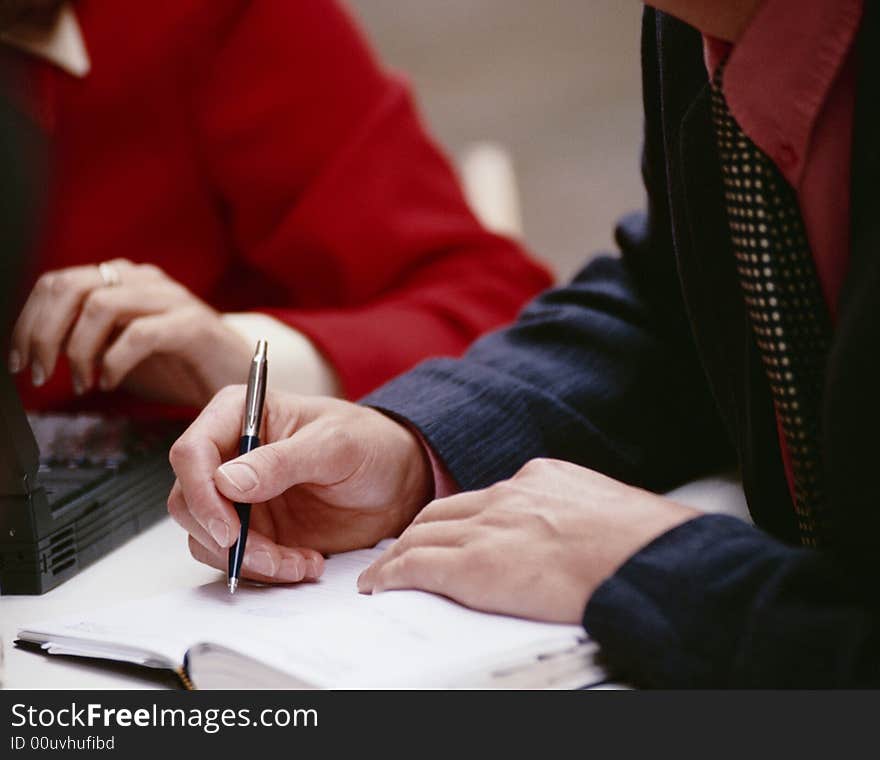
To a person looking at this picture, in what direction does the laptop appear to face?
facing away from the viewer and to the right of the viewer
